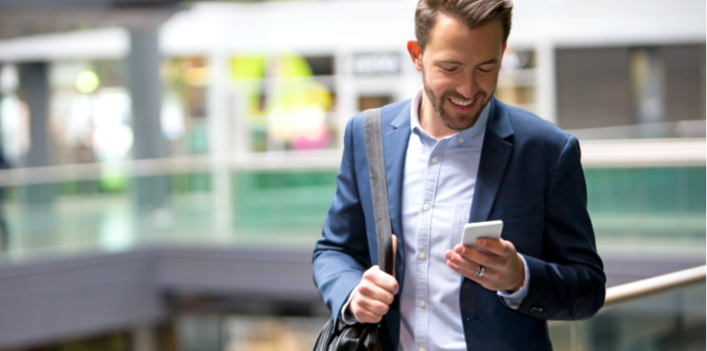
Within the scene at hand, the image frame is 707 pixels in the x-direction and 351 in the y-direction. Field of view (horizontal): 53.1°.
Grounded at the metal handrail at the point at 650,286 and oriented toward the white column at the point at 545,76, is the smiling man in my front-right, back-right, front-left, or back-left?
back-left

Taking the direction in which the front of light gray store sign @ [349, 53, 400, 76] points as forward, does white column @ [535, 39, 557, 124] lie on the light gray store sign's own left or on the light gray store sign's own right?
on the light gray store sign's own left

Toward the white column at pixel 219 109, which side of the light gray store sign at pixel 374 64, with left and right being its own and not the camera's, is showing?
right

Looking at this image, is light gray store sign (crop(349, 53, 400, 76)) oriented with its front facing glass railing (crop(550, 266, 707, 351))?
yes

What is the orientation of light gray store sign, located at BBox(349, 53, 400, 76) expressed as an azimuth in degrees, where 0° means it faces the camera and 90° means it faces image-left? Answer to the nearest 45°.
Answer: approximately 0°

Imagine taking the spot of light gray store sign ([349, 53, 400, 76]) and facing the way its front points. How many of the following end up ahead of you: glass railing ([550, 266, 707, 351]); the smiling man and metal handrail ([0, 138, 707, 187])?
3

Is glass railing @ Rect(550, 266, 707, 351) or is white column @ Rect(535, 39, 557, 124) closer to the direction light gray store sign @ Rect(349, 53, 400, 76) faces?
the glass railing

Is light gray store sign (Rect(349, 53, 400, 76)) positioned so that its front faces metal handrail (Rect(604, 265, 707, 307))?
yes

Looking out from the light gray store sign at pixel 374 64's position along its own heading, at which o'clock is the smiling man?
The smiling man is roughly at 12 o'clock from the light gray store sign.
